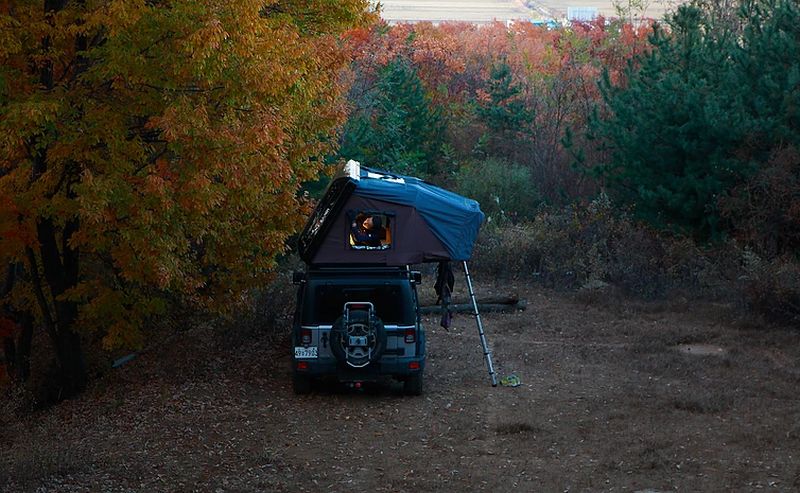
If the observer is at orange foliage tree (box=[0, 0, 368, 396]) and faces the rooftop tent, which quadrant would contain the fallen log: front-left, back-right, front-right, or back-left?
front-left

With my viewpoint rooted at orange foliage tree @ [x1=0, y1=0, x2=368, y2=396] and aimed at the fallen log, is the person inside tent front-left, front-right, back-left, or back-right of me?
front-right

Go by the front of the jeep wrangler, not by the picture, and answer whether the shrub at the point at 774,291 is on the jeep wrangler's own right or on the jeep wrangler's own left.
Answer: on the jeep wrangler's own right

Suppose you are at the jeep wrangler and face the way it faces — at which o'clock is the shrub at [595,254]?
The shrub is roughly at 1 o'clock from the jeep wrangler.

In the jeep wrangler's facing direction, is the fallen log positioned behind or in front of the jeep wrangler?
in front

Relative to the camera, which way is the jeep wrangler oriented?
away from the camera
